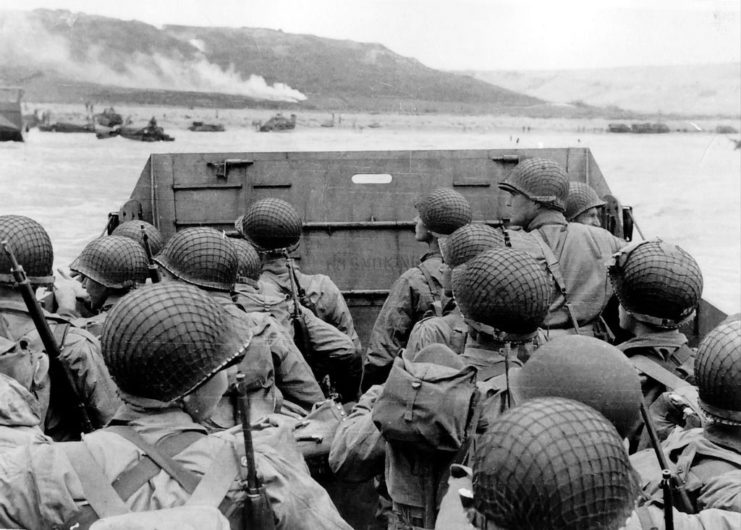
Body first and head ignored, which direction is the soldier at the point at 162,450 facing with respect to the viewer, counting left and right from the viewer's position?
facing away from the viewer

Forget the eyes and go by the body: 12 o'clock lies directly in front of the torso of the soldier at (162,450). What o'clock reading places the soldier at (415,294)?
the soldier at (415,294) is roughly at 1 o'clock from the soldier at (162,450).

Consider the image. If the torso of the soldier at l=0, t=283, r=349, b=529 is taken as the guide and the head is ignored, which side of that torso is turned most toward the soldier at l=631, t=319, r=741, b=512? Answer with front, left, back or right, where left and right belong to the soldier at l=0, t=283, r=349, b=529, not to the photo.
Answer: right

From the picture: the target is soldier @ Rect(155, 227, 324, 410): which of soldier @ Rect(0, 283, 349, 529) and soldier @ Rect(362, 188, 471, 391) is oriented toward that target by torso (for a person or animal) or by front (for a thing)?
soldier @ Rect(0, 283, 349, 529)

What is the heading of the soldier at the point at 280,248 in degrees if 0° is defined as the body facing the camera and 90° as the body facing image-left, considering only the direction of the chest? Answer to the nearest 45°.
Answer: approximately 135°

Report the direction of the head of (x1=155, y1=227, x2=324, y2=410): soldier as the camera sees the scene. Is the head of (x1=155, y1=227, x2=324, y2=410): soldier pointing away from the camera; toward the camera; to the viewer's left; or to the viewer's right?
away from the camera

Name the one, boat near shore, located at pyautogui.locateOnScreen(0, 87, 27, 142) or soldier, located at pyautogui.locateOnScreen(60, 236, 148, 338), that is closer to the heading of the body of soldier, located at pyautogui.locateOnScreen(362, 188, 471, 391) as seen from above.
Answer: the boat near shore

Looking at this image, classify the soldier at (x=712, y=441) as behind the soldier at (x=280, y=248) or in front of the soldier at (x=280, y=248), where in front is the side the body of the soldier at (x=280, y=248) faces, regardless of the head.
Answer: behind

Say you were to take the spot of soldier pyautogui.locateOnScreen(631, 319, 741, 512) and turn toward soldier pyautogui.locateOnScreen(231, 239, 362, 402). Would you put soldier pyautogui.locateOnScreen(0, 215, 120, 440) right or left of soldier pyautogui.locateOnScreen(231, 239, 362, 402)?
left

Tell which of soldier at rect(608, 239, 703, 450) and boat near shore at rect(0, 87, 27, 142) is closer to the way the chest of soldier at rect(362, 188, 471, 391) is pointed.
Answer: the boat near shore
